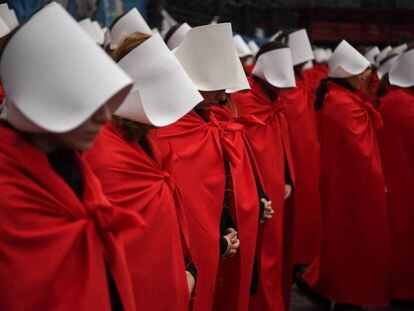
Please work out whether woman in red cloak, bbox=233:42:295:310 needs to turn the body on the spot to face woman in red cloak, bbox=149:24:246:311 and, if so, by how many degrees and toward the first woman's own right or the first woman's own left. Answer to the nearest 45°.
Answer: approximately 45° to the first woman's own right
